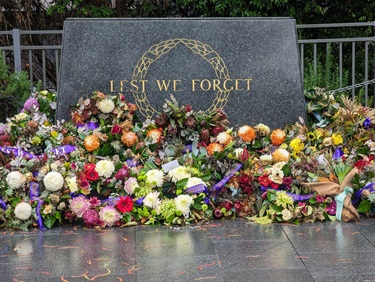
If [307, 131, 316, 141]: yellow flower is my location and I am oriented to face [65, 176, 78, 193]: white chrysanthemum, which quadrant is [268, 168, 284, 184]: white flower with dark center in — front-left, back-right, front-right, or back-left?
front-left

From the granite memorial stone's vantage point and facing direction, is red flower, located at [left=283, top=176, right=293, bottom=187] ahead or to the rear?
ahead

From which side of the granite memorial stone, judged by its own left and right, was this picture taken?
front

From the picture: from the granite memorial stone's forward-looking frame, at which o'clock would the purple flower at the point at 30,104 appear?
The purple flower is roughly at 3 o'clock from the granite memorial stone.

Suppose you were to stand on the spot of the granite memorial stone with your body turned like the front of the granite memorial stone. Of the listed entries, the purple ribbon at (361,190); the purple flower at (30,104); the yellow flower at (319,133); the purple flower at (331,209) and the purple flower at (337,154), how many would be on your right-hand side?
1

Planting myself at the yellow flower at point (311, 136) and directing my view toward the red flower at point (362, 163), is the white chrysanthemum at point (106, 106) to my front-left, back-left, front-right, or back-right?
back-right

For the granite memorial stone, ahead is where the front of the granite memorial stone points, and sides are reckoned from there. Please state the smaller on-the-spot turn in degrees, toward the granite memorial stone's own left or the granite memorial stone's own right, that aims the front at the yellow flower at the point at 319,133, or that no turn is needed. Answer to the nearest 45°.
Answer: approximately 90° to the granite memorial stone's own left

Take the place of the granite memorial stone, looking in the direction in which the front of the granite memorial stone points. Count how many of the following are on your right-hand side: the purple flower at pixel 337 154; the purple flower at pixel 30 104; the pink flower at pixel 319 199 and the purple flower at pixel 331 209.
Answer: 1

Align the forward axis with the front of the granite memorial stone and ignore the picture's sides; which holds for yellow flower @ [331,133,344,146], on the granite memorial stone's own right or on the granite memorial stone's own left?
on the granite memorial stone's own left

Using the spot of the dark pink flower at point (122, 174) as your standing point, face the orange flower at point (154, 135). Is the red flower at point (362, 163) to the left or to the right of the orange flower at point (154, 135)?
right

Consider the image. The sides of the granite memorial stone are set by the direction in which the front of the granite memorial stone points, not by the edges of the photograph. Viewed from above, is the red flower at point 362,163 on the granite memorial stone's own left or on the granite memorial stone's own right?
on the granite memorial stone's own left
